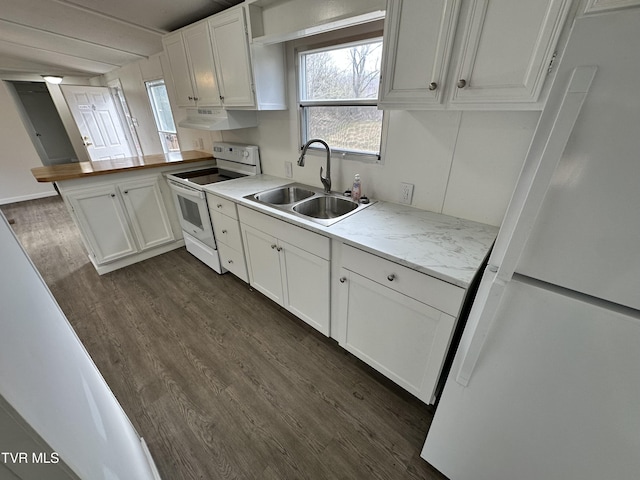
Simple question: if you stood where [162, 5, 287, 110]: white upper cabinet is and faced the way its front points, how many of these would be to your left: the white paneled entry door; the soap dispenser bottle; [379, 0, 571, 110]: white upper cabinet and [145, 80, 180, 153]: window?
2

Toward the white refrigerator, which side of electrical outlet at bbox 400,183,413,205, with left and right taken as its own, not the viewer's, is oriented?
left

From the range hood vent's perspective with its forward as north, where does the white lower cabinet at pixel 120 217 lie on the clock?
The white lower cabinet is roughly at 2 o'clock from the range hood vent.

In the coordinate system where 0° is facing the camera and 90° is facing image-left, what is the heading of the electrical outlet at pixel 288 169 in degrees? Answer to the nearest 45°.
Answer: approximately 45°

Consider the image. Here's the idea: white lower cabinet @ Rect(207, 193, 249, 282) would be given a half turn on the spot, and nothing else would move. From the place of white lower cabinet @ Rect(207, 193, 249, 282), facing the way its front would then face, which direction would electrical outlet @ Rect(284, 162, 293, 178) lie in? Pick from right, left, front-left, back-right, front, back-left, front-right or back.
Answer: front-right

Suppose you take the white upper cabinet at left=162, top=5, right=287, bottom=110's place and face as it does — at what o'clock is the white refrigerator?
The white refrigerator is roughly at 10 o'clock from the white upper cabinet.

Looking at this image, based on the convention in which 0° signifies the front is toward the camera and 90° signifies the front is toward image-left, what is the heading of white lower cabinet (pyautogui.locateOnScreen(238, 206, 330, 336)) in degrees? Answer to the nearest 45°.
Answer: approximately 45°
